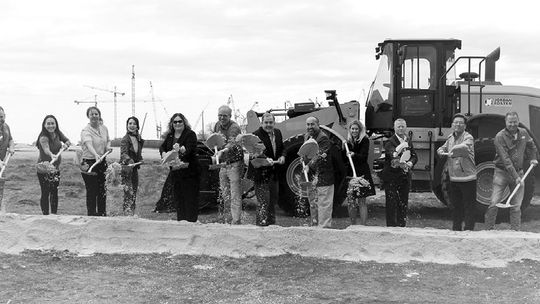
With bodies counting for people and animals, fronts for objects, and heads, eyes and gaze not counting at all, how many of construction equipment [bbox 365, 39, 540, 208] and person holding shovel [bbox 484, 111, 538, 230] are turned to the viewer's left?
1

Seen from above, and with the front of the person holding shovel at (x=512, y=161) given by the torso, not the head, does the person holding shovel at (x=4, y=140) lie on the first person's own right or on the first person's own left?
on the first person's own right

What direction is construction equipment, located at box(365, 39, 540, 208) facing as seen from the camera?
to the viewer's left

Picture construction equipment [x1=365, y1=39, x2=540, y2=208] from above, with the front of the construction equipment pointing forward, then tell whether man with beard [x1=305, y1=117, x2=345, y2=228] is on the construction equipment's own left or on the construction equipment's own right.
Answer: on the construction equipment's own left

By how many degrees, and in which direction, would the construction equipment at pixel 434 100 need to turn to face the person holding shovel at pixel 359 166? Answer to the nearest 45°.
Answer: approximately 45° to its left

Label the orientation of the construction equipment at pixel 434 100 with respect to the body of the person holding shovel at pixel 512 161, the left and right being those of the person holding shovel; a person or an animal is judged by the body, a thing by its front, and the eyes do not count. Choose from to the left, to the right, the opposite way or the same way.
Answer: to the right

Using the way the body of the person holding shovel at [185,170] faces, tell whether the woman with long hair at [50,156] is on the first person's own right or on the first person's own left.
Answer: on the first person's own right

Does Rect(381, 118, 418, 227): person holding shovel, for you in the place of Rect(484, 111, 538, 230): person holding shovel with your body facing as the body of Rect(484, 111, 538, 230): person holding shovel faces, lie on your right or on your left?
on your right

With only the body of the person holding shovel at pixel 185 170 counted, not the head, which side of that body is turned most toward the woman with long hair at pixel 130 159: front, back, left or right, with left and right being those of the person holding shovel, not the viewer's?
right

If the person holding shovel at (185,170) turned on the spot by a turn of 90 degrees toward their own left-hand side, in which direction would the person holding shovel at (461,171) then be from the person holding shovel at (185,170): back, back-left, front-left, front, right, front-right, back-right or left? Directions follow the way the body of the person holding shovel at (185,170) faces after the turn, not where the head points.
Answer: front-left
